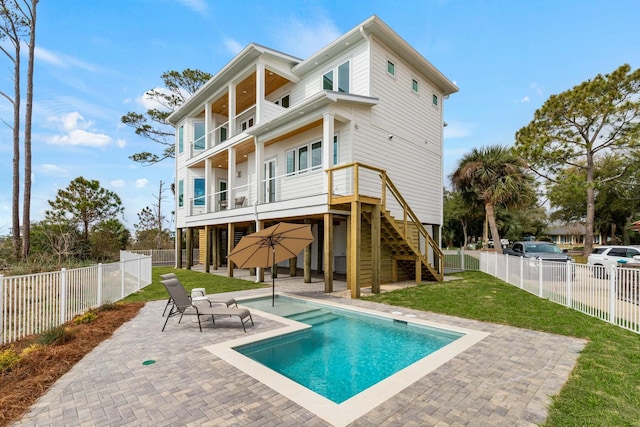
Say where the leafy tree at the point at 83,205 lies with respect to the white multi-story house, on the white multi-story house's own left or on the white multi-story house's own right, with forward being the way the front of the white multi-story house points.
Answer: on the white multi-story house's own right

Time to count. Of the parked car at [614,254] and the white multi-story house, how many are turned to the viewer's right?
1

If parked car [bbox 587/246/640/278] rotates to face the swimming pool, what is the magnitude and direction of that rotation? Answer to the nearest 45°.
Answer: approximately 90° to its right

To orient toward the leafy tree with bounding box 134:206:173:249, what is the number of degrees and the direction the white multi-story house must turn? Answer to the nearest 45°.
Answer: approximately 90° to its right

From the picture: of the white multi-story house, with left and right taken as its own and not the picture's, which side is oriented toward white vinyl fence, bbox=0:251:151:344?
front

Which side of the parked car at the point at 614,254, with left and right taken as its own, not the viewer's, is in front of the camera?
right

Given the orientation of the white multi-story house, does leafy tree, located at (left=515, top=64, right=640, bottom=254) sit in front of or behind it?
behind

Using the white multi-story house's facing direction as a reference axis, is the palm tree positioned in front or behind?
behind

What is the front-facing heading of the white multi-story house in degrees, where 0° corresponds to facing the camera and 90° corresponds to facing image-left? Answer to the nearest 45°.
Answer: approximately 45°

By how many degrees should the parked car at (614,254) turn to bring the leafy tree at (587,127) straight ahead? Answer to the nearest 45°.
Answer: approximately 90° to its left

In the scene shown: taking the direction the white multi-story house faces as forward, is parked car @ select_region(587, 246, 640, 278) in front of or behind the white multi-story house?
behind
